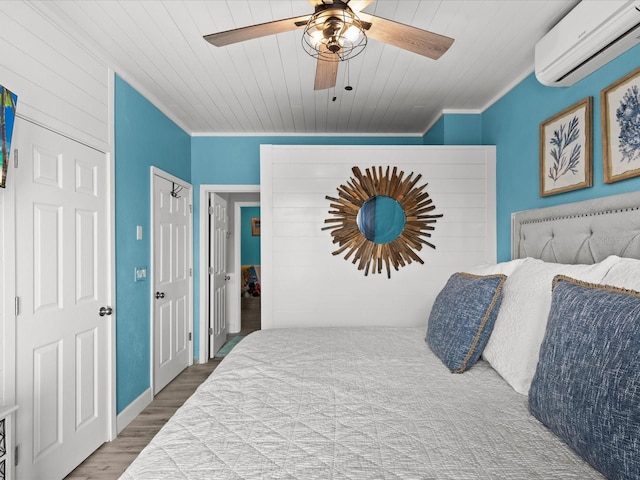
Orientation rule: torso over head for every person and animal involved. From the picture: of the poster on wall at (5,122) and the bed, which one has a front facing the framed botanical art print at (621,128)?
the poster on wall

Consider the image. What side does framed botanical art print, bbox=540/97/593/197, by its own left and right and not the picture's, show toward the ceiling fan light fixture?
front

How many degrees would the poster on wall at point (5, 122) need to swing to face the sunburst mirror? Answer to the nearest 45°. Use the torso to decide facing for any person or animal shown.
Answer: approximately 45° to its left

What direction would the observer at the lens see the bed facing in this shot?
facing to the left of the viewer

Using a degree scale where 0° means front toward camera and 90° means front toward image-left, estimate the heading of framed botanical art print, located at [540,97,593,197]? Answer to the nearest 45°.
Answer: approximately 45°

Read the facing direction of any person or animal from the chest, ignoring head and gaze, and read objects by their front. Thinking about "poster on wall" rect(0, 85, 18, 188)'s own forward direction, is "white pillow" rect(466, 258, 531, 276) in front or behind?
in front

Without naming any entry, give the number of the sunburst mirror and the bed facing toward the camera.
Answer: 1

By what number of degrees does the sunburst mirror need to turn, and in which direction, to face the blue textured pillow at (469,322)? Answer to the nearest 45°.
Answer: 0° — it already faces it

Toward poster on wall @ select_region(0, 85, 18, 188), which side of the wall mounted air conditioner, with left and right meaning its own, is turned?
front

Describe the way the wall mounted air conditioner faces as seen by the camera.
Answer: facing the viewer and to the left of the viewer

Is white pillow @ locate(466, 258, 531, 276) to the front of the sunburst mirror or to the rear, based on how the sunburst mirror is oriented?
to the front
